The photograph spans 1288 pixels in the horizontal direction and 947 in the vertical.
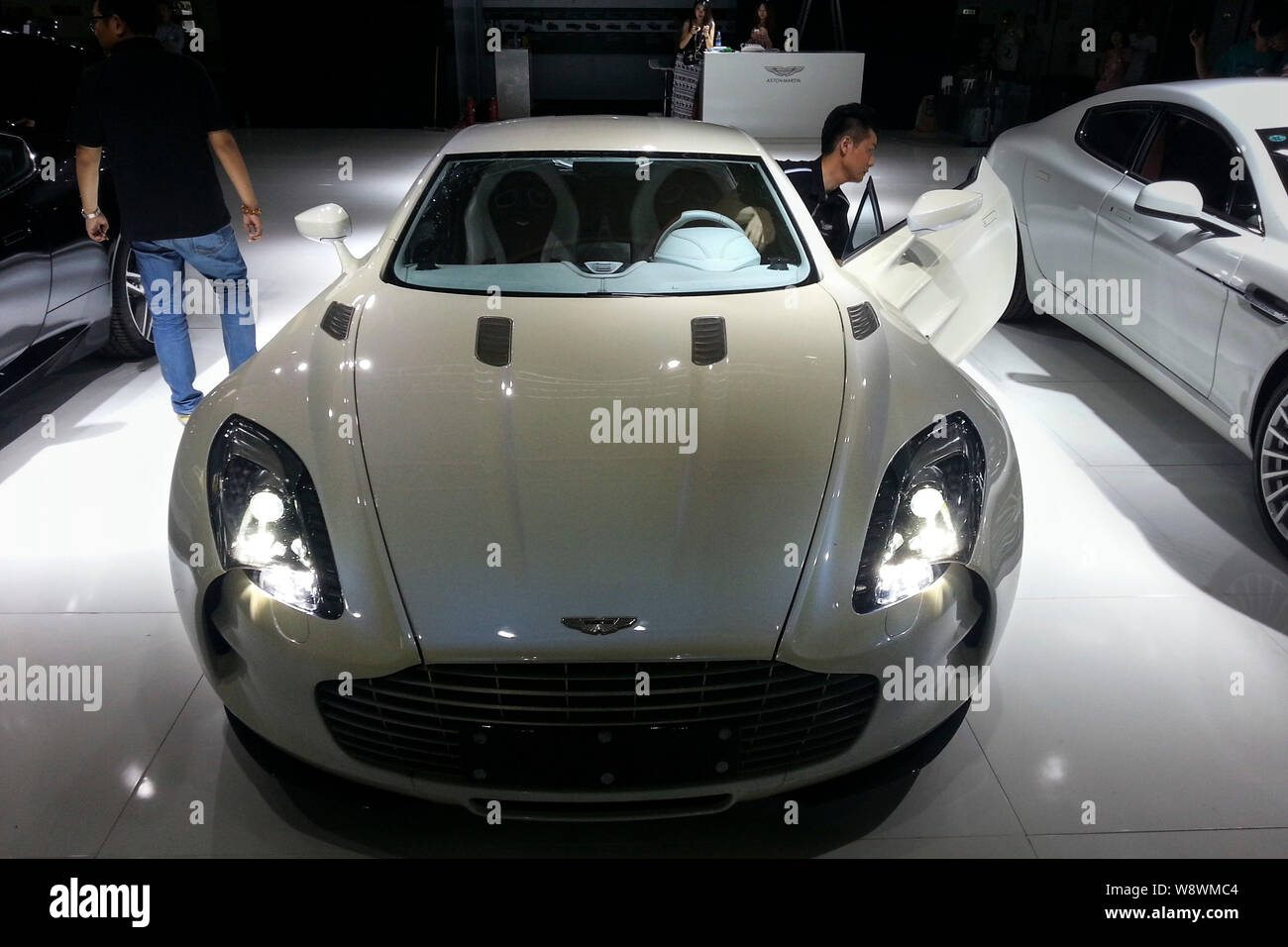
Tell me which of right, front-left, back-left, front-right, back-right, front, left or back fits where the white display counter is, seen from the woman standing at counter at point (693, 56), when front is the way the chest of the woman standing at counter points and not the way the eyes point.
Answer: left

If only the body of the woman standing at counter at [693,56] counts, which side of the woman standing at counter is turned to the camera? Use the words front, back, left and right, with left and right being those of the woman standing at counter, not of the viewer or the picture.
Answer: front

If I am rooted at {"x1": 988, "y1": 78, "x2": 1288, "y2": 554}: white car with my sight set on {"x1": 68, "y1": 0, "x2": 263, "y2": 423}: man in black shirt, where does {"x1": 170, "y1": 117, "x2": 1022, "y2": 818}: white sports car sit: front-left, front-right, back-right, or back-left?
front-left

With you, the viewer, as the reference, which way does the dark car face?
facing the viewer and to the left of the viewer

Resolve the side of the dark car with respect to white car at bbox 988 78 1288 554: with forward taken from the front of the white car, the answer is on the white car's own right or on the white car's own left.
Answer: on the white car's own right

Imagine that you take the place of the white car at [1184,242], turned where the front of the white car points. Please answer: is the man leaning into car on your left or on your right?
on your right

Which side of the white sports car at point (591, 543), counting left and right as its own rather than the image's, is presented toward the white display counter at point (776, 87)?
back

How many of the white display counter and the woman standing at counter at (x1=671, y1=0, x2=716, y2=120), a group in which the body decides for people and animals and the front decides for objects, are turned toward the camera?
2

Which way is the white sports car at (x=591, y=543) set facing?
toward the camera

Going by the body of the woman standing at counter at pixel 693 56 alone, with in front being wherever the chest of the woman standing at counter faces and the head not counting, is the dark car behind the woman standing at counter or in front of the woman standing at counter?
in front

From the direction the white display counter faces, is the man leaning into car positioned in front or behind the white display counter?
in front

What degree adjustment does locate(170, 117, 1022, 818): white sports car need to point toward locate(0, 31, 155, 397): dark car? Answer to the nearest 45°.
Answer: approximately 135° to its right
